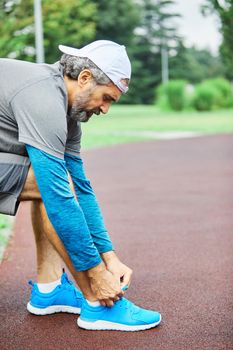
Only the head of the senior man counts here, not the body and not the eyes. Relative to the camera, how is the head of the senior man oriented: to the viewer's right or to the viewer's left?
to the viewer's right

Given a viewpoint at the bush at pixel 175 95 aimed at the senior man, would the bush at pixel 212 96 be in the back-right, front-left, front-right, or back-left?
back-left

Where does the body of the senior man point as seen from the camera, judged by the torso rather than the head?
to the viewer's right

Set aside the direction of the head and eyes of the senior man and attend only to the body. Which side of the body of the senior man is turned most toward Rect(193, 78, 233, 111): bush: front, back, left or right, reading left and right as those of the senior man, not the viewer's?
left

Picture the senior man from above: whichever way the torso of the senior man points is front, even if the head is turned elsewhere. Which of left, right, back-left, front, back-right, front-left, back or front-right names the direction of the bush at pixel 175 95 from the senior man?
left

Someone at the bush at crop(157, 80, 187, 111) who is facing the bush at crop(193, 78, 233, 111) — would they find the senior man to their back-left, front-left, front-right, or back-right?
back-right
